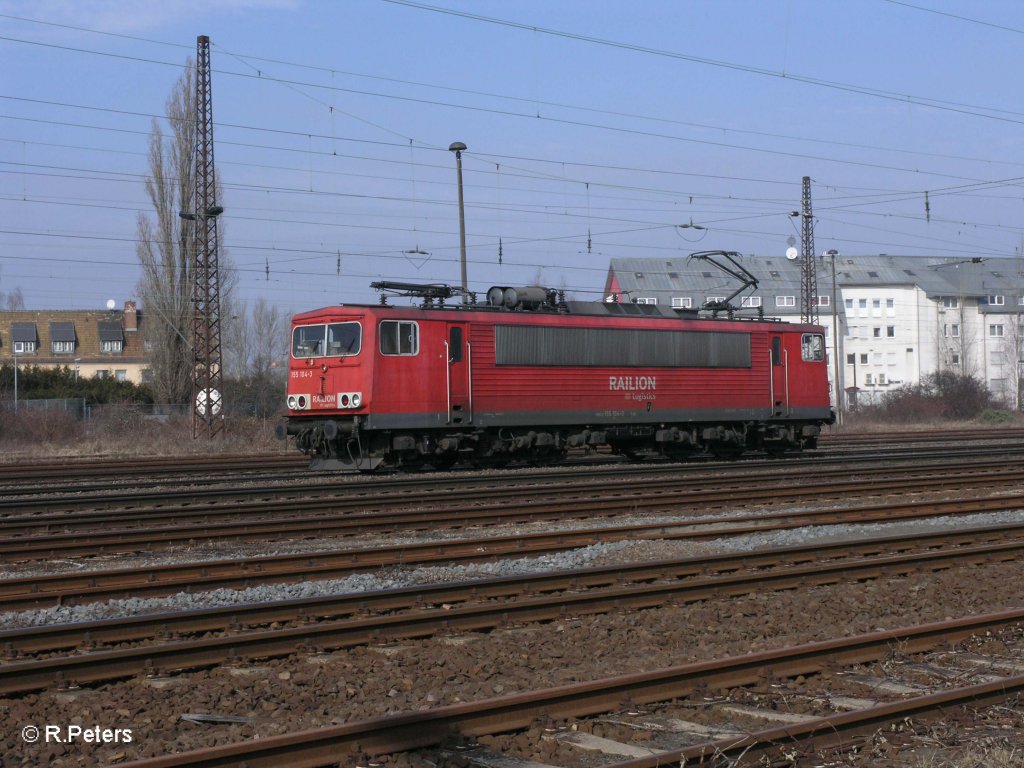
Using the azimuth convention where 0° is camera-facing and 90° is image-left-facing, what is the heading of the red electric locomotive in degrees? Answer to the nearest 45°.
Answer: approximately 45°

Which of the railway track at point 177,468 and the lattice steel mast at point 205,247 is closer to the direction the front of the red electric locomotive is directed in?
the railway track

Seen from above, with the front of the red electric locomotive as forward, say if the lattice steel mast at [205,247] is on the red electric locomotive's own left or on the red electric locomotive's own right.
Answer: on the red electric locomotive's own right

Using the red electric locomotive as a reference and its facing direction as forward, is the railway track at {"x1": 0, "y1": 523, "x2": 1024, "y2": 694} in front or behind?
in front

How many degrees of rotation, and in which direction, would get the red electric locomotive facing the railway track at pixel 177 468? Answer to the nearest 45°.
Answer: approximately 45° to its right
